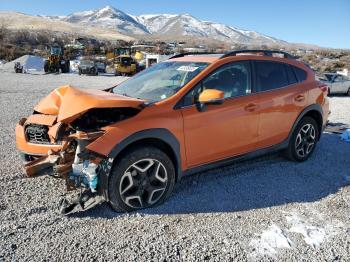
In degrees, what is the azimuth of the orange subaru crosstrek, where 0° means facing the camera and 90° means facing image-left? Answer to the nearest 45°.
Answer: approximately 45°

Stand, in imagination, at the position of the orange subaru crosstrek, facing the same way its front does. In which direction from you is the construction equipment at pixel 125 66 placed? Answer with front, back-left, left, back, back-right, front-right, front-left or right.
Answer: back-right

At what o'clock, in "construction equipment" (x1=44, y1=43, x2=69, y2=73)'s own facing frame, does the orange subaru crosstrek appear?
The orange subaru crosstrek is roughly at 12 o'clock from the construction equipment.

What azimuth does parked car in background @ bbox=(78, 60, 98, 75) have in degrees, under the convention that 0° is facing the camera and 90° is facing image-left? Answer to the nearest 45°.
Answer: approximately 45°

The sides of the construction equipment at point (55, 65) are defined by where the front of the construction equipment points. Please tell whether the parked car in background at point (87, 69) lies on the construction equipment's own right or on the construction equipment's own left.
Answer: on the construction equipment's own left

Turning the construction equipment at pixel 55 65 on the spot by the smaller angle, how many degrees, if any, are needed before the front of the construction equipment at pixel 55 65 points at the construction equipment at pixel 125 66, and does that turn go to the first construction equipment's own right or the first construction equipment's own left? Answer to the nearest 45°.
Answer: approximately 90° to the first construction equipment's own left

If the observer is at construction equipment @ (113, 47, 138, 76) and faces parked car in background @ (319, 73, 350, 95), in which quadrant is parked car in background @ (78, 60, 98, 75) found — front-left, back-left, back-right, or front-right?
back-right

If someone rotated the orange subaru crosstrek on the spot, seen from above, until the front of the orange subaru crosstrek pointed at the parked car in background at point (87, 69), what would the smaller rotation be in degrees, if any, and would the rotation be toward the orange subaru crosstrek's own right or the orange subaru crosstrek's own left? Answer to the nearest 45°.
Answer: approximately 135° to the orange subaru crosstrek's own right

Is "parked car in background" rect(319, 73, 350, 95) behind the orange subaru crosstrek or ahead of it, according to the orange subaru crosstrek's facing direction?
behind

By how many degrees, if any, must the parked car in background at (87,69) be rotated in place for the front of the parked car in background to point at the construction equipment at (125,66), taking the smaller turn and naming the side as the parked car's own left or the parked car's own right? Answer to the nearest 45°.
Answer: approximately 135° to the parked car's own left
